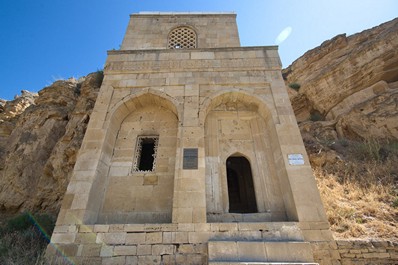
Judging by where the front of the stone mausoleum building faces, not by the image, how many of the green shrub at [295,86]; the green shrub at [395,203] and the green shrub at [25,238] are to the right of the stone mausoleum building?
1

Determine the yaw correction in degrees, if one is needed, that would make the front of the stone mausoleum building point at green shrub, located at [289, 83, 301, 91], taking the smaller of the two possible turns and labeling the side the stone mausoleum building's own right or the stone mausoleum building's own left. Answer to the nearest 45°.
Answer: approximately 135° to the stone mausoleum building's own left

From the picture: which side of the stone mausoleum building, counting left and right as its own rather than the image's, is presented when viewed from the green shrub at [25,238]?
right

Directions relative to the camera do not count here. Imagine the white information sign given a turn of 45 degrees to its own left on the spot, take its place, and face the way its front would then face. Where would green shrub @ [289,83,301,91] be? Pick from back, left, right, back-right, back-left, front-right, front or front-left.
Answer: back-left

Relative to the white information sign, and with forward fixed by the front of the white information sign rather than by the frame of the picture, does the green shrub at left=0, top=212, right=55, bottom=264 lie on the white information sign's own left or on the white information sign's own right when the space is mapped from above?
on the white information sign's own right

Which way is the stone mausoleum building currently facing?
toward the camera
